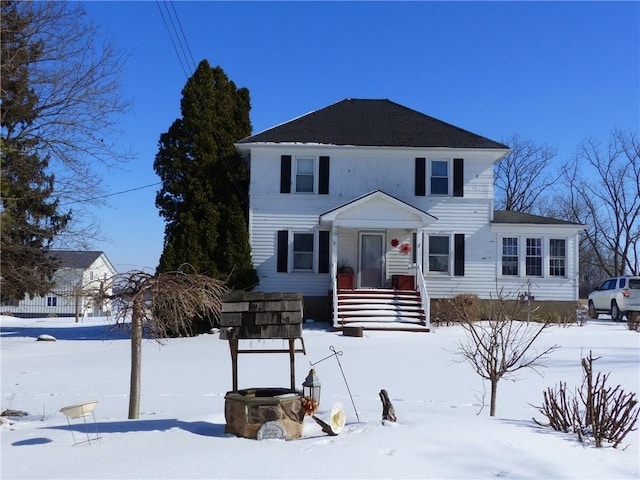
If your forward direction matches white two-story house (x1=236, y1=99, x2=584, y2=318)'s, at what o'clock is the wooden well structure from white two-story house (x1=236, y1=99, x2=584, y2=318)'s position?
The wooden well structure is roughly at 12 o'clock from the white two-story house.

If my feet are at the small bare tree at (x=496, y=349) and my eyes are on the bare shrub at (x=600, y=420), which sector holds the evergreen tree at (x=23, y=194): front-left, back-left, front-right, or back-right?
back-right

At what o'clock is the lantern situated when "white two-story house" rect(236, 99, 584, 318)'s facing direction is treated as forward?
The lantern is roughly at 12 o'clock from the white two-story house.

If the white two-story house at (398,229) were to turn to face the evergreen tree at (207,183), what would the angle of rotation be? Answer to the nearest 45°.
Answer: approximately 90° to its right

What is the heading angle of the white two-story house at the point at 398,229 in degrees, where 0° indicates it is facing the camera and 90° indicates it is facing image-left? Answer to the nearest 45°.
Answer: approximately 0°

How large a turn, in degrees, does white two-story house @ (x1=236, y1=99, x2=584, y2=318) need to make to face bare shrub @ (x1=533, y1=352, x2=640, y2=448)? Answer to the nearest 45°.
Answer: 0° — it already faces it
